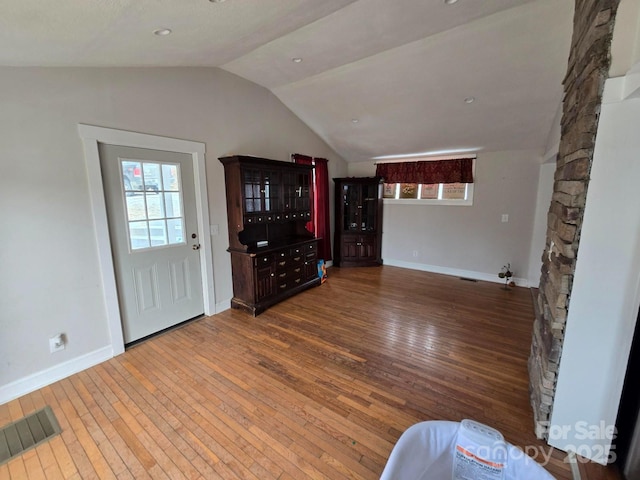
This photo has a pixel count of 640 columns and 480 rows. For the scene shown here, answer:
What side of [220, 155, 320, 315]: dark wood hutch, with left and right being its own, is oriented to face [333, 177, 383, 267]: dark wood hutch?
left

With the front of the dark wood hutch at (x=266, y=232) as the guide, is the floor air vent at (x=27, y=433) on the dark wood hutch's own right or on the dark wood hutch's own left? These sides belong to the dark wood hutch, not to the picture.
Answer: on the dark wood hutch's own right

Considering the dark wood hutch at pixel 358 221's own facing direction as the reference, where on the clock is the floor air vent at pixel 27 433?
The floor air vent is roughly at 1 o'clock from the dark wood hutch.

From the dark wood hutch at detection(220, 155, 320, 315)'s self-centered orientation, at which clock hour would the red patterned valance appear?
The red patterned valance is roughly at 10 o'clock from the dark wood hutch.

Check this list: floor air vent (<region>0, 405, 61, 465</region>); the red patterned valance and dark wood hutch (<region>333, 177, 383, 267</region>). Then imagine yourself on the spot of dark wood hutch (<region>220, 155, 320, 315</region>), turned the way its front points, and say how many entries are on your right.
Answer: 1

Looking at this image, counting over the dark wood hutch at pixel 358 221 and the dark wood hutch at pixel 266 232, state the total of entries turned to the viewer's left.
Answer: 0

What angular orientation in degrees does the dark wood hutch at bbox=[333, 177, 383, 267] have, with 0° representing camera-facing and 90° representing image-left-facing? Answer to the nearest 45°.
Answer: approximately 0°

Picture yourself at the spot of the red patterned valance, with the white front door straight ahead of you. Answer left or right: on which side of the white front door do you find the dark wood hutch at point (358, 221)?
right

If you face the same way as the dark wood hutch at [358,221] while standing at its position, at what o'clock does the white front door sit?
The white front door is roughly at 1 o'clock from the dark wood hutch.

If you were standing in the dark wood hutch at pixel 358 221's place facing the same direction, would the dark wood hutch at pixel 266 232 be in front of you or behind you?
in front

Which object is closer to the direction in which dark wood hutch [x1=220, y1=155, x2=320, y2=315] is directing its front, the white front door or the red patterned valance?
the red patterned valance

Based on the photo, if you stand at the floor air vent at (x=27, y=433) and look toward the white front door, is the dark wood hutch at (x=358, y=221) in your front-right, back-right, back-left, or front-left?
front-right

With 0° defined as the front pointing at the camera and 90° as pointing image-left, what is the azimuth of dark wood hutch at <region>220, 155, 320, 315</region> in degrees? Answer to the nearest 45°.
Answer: approximately 315°

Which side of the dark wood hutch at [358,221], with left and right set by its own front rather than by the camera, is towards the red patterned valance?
left

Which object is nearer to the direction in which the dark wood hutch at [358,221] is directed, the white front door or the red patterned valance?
the white front door

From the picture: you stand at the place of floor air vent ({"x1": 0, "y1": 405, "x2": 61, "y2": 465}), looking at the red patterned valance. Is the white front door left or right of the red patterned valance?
left
